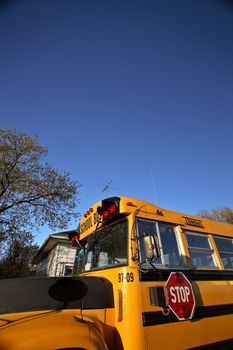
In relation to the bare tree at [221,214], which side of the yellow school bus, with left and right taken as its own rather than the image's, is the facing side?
back

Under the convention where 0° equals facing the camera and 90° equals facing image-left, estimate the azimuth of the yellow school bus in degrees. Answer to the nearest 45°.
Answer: approximately 45°
